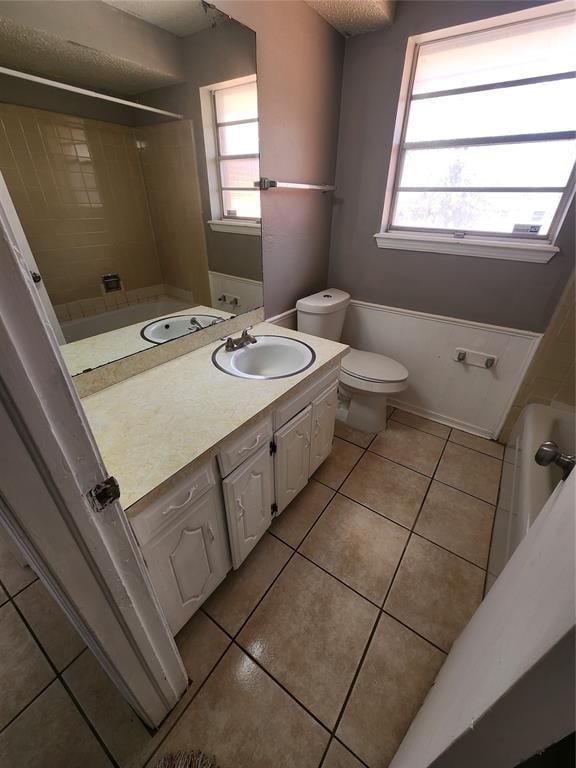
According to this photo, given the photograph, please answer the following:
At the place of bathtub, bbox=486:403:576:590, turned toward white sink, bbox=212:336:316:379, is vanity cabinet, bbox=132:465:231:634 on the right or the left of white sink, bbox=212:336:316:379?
left

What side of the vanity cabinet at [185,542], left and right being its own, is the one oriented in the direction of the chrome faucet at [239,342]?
left

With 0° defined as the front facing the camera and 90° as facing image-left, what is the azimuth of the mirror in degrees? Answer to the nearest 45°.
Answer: approximately 315°

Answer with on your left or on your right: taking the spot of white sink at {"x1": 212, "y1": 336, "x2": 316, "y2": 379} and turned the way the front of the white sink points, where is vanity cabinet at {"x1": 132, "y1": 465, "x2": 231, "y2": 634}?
on your right

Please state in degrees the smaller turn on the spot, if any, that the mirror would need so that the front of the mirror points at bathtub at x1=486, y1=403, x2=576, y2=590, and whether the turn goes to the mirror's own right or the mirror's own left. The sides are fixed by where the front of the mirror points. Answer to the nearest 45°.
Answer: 0° — it already faces it
